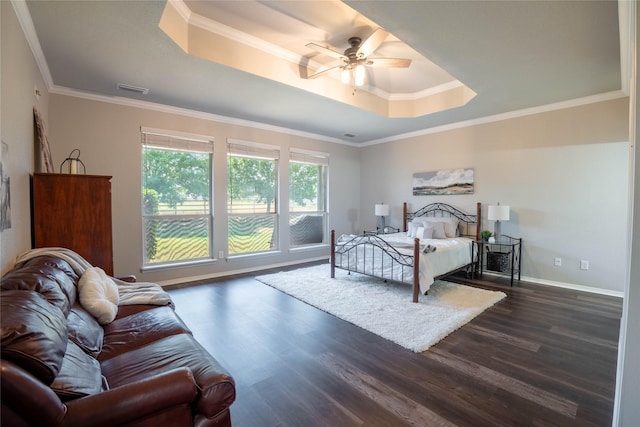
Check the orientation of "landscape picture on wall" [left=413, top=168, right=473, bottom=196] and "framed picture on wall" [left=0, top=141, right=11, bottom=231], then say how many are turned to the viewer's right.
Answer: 1

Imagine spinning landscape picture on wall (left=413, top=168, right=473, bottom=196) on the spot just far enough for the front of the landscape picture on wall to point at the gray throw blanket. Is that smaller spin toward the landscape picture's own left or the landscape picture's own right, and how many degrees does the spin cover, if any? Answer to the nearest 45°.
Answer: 0° — it already faces it

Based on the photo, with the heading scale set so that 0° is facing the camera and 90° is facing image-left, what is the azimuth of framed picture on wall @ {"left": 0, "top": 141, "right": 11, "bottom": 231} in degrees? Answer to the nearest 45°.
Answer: approximately 270°

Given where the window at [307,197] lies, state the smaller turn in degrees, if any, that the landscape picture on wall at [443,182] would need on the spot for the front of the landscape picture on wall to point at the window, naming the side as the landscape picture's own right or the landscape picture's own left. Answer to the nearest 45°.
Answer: approximately 45° to the landscape picture's own right

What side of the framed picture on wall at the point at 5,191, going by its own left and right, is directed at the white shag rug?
front

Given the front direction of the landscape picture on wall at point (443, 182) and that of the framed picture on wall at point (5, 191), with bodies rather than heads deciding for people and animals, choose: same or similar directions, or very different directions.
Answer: very different directions

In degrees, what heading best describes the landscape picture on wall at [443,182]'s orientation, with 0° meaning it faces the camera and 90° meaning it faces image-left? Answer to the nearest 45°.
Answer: approximately 45°

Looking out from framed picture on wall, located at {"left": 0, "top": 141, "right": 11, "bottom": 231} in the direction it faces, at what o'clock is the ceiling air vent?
The ceiling air vent is roughly at 10 o'clock from the framed picture on wall.

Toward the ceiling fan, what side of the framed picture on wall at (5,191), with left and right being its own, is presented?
front
